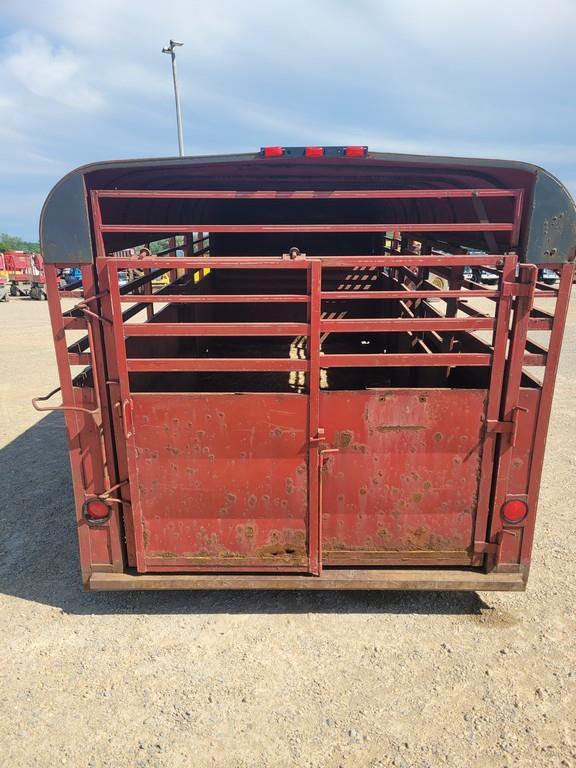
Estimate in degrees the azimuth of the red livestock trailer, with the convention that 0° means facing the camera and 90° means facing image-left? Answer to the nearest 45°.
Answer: approximately 180°

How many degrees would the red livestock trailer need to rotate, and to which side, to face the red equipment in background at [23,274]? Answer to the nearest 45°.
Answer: approximately 45° to its left
